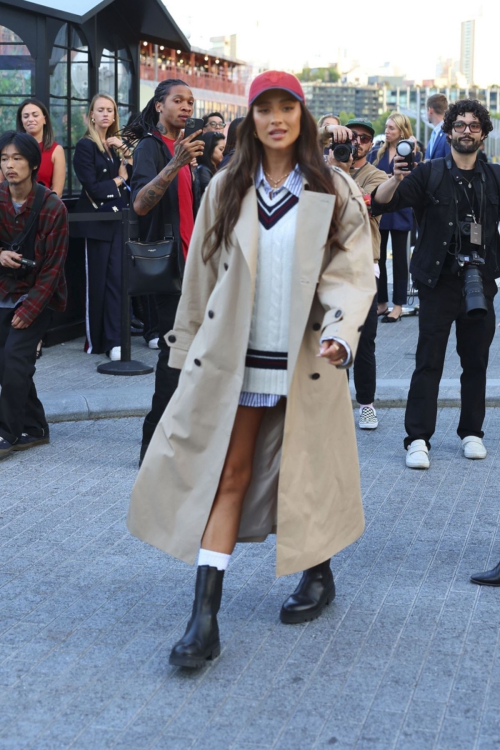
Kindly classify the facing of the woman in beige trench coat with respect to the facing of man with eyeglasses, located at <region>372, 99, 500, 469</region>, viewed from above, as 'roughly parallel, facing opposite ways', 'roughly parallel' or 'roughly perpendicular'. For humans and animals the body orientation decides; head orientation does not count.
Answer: roughly parallel

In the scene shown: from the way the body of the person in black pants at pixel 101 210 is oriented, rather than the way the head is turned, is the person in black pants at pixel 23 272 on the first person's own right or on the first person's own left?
on the first person's own right

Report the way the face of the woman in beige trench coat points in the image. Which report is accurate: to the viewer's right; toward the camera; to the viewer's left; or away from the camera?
toward the camera

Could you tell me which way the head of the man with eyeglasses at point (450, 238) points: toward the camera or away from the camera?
toward the camera

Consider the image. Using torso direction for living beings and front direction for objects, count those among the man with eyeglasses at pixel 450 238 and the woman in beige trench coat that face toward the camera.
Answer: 2

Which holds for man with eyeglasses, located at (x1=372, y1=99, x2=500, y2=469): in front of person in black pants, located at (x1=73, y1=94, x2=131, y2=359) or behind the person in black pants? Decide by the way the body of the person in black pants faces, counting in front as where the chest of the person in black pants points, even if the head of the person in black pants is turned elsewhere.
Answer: in front

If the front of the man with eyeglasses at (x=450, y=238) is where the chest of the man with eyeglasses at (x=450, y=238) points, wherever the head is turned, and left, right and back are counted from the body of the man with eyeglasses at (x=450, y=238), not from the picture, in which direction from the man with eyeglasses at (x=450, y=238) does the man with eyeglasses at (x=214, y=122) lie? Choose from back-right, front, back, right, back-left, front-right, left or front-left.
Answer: back-right

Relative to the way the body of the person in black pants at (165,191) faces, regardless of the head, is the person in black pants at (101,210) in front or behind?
behind

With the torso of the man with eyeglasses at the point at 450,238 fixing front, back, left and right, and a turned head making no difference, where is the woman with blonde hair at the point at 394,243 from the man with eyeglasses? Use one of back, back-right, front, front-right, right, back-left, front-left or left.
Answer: back

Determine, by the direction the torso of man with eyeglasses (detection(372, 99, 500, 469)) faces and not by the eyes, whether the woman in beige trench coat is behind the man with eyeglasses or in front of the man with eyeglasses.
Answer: in front

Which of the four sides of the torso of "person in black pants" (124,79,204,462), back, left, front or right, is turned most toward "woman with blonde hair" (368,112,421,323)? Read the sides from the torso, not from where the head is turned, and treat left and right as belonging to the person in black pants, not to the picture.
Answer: left

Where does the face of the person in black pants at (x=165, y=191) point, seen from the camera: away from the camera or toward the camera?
toward the camera

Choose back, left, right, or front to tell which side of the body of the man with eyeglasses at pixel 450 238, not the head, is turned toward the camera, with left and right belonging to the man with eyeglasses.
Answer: front

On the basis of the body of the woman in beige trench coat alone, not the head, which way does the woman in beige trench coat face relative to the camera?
toward the camera

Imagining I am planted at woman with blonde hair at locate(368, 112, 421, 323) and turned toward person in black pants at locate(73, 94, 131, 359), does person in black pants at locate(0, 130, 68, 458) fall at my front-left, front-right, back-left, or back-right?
front-left

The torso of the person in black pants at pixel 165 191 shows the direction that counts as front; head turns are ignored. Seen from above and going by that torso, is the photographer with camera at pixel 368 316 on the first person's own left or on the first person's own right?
on the first person's own left
